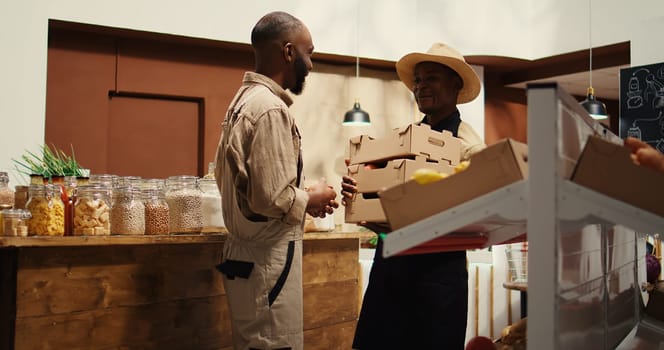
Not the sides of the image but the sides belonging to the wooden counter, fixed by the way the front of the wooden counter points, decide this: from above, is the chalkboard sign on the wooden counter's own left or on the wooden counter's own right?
on the wooden counter's own left

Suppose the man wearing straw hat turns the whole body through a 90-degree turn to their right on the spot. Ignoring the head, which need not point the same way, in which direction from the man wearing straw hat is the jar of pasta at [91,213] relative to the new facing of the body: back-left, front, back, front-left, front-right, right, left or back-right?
front-left

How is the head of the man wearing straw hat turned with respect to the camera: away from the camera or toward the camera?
toward the camera

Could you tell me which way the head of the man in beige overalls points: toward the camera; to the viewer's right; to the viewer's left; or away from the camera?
to the viewer's right

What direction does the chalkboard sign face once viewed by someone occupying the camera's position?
facing the viewer and to the left of the viewer

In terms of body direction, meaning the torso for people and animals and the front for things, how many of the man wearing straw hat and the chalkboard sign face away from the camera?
0

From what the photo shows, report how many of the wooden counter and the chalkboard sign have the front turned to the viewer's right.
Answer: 0

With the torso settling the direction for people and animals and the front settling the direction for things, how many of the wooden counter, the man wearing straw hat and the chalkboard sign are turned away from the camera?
0

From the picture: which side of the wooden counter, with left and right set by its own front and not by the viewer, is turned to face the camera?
front

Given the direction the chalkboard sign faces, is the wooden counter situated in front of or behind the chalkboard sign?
in front

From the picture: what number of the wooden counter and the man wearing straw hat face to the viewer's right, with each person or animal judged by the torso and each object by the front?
0
